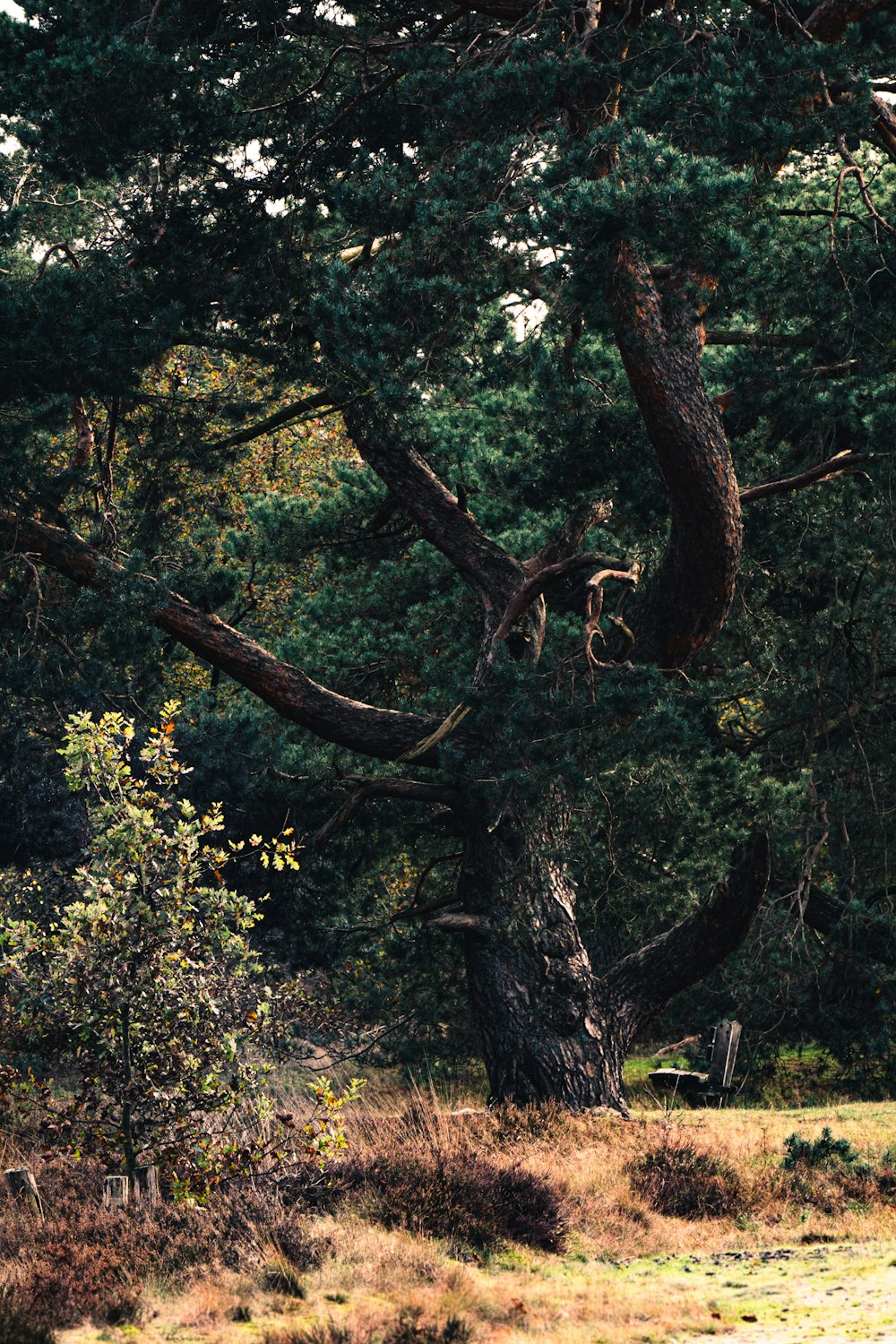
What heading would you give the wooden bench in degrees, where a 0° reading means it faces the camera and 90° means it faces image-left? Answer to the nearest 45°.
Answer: approximately 90°

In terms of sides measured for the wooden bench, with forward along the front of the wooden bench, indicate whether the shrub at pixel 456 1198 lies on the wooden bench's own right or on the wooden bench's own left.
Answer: on the wooden bench's own left

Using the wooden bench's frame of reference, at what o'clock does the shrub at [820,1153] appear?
The shrub is roughly at 9 o'clock from the wooden bench.

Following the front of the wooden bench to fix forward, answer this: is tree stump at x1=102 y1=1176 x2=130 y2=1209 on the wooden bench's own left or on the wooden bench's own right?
on the wooden bench's own left

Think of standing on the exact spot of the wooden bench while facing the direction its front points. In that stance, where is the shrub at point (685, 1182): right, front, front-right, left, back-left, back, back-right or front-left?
left

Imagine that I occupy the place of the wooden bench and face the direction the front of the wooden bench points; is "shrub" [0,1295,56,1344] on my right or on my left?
on my left
